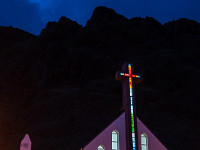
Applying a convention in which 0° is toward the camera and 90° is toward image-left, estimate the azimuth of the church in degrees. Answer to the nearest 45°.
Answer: approximately 0°
